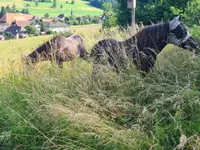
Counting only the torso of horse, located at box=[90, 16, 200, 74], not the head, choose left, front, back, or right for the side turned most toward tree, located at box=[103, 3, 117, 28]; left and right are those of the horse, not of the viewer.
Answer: left

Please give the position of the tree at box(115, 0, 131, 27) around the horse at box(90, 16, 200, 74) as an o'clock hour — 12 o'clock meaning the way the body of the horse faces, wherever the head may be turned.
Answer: The tree is roughly at 9 o'clock from the horse.

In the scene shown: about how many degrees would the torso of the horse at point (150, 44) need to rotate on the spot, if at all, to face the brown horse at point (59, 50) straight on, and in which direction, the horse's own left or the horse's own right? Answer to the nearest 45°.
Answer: approximately 135° to the horse's own left

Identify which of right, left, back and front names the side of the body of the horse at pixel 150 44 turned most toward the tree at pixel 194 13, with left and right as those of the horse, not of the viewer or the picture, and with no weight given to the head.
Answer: left

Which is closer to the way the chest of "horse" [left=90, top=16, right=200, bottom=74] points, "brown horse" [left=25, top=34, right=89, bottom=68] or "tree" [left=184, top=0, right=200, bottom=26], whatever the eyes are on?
the tree

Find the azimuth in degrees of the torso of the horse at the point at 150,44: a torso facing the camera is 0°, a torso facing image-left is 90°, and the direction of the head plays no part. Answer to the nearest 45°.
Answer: approximately 270°

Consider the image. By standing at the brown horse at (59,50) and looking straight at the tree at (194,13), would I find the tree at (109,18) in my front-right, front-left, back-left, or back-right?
front-left
